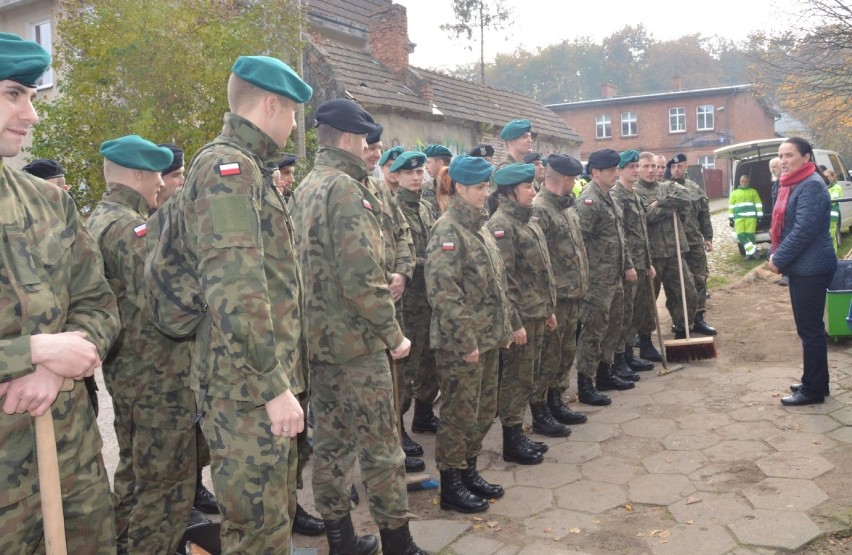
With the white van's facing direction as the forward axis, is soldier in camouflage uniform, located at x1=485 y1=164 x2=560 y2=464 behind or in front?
behind

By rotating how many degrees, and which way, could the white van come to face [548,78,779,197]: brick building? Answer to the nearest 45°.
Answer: approximately 45° to its left

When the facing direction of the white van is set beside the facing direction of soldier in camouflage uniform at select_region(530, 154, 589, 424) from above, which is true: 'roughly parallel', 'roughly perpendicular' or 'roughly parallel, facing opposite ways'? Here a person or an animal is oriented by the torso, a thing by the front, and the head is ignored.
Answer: roughly perpendicular

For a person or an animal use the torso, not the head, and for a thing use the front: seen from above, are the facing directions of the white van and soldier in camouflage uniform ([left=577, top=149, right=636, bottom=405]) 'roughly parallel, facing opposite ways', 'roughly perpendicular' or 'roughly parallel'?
roughly perpendicular

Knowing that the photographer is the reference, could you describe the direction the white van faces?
facing away from the viewer and to the right of the viewer

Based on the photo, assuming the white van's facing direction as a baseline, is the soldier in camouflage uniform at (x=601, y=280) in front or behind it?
behind

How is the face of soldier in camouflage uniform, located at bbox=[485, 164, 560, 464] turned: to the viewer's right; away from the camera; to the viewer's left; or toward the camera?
to the viewer's right

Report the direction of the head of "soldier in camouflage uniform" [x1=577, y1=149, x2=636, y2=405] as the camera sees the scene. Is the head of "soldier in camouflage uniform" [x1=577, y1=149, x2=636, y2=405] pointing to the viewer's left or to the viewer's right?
to the viewer's right

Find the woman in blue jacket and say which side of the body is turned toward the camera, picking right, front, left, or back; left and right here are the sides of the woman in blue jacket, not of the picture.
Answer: left

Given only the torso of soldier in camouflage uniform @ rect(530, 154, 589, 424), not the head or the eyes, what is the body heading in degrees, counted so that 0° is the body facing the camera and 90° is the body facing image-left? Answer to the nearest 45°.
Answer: approximately 315°
